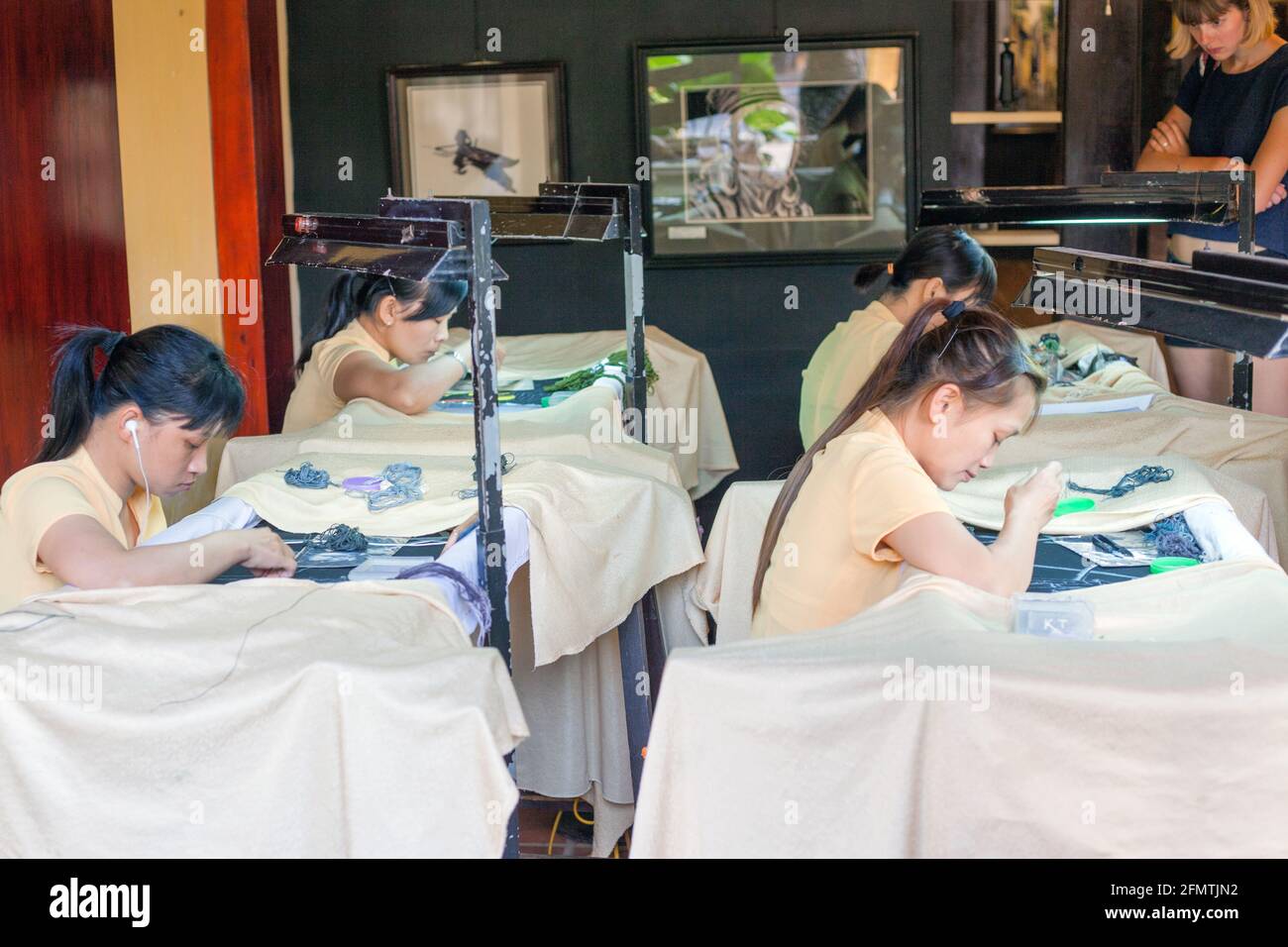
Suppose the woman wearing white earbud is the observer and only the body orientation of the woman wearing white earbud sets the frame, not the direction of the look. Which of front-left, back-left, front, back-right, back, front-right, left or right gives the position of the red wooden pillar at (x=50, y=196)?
left

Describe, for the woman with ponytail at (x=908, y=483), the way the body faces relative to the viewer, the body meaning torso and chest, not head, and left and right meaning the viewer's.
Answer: facing to the right of the viewer

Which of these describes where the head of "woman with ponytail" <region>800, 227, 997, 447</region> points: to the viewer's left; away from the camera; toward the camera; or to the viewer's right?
to the viewer's right

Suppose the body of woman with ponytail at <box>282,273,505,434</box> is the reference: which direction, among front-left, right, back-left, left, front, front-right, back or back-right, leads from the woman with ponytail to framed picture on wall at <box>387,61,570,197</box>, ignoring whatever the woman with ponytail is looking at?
left

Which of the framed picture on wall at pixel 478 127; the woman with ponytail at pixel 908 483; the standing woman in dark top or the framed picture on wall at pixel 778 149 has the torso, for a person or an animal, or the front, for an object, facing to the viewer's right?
the woman with ponytail

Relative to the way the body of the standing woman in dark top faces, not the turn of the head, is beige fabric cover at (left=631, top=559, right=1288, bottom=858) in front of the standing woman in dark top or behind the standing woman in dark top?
in front

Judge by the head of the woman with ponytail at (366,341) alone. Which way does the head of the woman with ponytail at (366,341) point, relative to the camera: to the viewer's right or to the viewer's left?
to the viewer's right

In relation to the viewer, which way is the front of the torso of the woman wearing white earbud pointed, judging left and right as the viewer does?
facing to the right of the viewer
